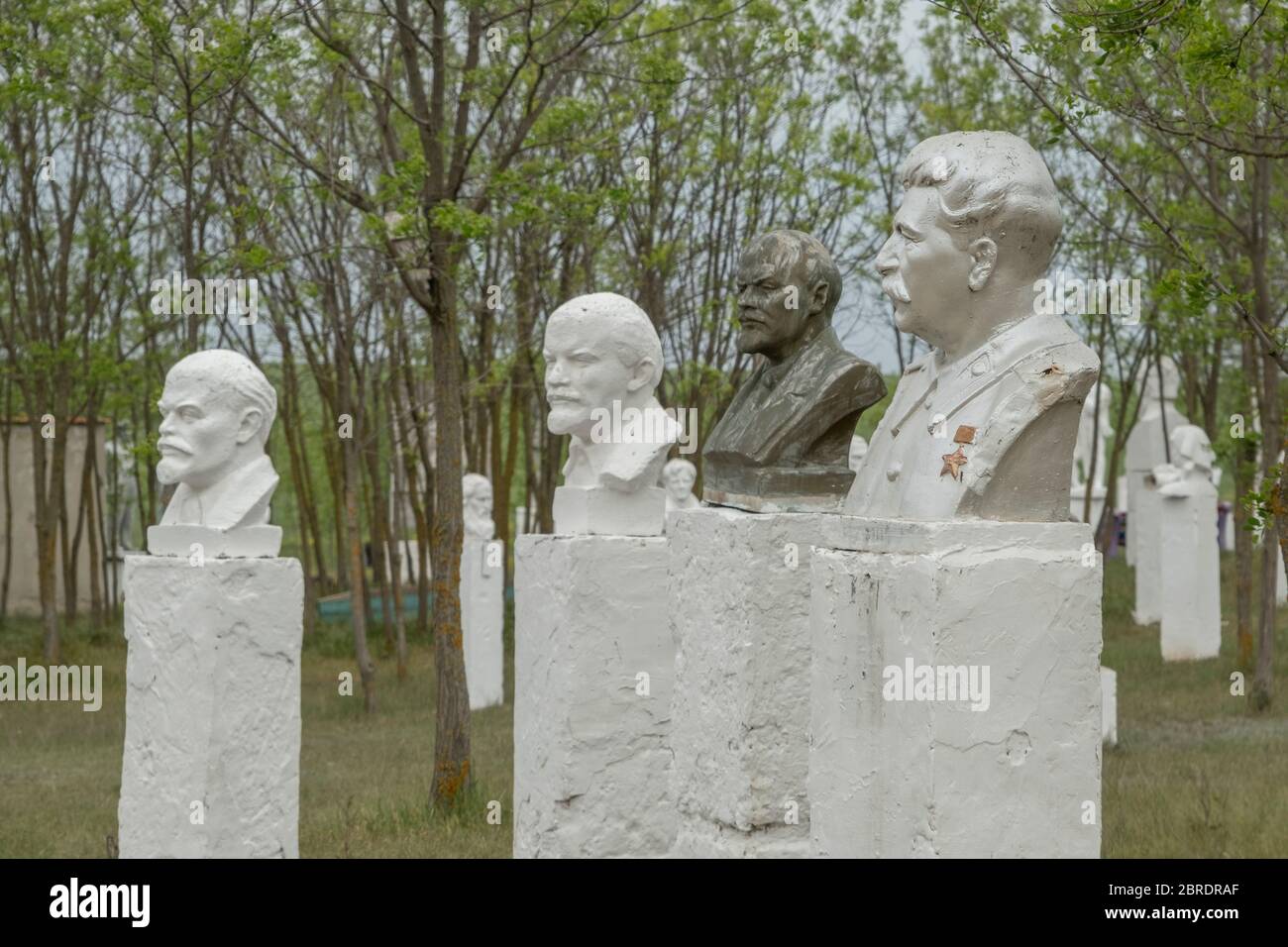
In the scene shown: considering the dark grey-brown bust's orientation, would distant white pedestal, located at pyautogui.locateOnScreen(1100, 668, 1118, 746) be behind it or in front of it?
behind

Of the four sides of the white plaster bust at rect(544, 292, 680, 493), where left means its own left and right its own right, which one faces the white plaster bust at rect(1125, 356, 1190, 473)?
back

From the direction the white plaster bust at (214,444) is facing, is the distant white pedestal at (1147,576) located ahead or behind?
behind

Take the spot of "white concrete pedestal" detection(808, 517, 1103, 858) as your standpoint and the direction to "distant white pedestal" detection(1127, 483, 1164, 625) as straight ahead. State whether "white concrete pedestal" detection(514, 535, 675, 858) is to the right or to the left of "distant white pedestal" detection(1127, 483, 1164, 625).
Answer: left

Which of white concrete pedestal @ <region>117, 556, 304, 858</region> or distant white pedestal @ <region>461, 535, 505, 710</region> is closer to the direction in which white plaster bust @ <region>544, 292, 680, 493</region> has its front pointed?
the white concrete pedestal

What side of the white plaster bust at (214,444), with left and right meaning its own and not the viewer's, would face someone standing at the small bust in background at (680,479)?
back

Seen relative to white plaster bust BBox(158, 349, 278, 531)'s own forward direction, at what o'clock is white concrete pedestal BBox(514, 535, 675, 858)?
The white concrete pedestal is roughly at 8 o'clock from the white plaster bust.

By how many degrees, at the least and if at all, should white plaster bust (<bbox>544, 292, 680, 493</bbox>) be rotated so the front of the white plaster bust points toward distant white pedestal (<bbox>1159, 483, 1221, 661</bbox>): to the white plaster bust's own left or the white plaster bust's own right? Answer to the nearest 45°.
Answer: approximately 180°

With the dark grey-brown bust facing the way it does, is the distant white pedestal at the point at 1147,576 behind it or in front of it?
behind

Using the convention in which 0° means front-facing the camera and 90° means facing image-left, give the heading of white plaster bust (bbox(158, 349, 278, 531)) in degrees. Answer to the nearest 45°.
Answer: approximately 45°

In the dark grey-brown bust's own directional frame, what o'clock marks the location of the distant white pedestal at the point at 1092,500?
The distant white pedestal is roughly at 5 o'clock from the dark grey-brown bust.
